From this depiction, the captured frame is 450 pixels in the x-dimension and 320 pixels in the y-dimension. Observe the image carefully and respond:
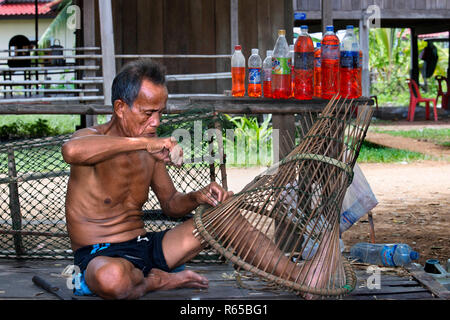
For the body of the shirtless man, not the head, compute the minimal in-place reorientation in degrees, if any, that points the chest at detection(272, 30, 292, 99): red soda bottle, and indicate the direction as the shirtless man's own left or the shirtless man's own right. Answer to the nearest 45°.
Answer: approximately 90° to the shirtless man's own left

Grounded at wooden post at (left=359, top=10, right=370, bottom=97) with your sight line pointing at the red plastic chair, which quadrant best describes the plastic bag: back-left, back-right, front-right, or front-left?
back-right

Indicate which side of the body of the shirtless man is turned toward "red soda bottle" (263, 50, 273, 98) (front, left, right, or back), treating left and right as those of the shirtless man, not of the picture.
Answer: left

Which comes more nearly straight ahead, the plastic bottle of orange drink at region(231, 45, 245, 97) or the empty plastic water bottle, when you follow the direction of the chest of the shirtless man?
the empty plastic water bottle

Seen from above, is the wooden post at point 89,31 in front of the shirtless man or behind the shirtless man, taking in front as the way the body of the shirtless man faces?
behind

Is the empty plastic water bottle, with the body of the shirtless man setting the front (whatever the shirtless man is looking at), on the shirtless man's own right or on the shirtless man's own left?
on the shirtless man's own left

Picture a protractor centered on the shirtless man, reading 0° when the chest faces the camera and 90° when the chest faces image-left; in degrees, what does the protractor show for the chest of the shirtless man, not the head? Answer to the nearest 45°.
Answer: approximately 315°

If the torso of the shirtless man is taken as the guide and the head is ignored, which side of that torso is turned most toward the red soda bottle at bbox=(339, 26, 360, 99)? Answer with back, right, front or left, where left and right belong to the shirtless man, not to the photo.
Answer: left

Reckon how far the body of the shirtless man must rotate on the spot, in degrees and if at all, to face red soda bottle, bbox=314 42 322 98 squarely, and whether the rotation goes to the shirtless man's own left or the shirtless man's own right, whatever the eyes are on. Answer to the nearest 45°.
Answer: approximately 90° to the shirtless man's own left
